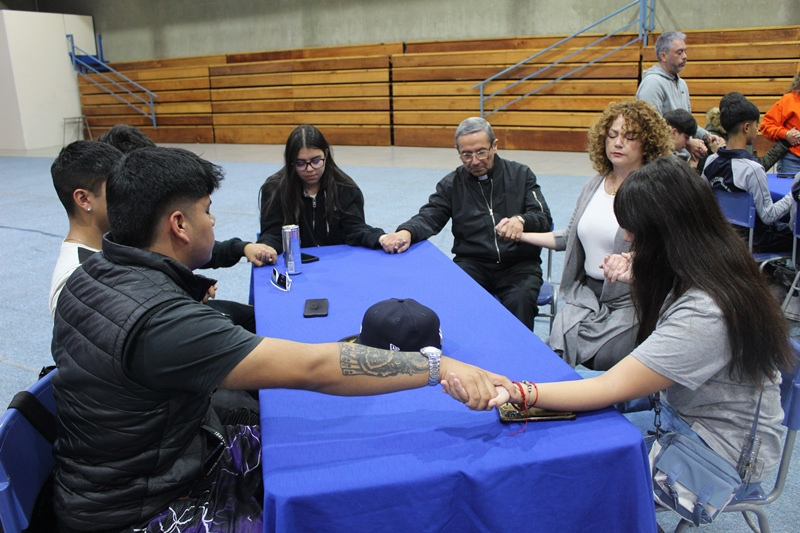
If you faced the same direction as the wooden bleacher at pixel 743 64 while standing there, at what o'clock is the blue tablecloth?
The blue tablecloth is roughly at 12 o'clock from the wooden bleacher.

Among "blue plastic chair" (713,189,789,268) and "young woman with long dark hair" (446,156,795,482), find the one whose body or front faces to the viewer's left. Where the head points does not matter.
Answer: the young woman with long dark hair

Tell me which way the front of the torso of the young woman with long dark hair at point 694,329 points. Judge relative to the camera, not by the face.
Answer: to the viewer's left

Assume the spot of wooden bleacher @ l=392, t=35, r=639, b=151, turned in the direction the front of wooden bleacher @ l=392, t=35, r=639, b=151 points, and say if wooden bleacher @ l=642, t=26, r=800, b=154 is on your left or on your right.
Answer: on your left

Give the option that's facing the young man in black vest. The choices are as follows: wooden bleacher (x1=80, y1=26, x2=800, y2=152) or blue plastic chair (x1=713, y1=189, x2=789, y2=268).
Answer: the wooden bleacher

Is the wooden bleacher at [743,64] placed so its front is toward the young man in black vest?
yes

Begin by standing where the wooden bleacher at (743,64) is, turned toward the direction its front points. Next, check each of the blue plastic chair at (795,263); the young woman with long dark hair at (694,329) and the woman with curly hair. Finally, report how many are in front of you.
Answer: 3
